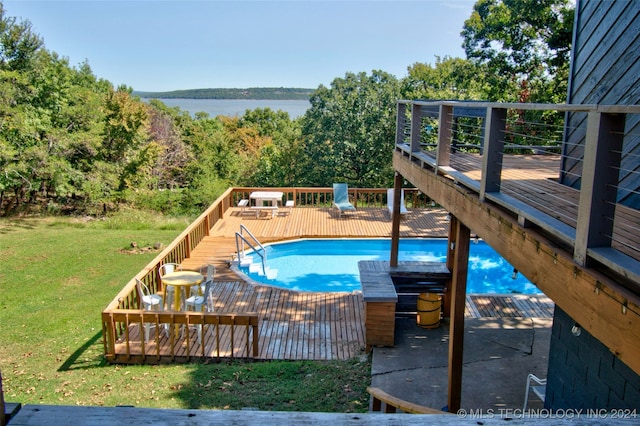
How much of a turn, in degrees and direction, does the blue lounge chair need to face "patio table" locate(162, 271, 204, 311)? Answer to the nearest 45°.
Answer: approximately 45° to its right

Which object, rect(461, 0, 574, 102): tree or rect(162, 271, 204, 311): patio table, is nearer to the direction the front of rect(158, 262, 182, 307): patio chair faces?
the patio table

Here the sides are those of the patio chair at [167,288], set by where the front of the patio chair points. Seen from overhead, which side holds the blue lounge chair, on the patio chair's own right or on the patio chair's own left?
on the patio chair's own left

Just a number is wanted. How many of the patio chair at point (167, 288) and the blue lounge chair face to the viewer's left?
0

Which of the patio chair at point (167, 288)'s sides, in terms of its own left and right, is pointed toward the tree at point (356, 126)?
left

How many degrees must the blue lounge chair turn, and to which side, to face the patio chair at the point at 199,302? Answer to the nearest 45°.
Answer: approximately 45° to its right

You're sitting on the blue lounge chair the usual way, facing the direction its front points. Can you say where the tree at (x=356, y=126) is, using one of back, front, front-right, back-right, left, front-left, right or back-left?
back-left

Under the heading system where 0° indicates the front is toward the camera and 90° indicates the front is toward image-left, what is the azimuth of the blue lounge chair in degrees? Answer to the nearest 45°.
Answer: approximately 315°

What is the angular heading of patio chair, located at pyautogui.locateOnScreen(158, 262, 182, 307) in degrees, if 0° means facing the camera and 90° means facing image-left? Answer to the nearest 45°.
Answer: approximately 315°

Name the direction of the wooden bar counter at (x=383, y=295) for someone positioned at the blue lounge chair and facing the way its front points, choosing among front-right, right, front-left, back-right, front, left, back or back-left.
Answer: front-right
